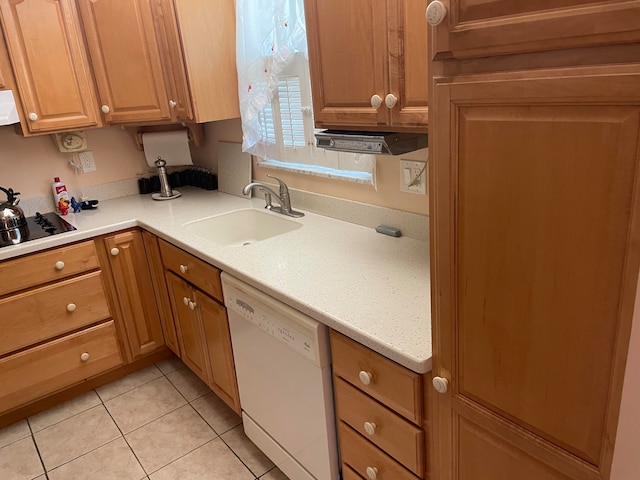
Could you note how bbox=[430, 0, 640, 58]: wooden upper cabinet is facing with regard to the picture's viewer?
facing the viewer and to the left of the viewer

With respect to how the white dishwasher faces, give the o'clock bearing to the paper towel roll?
The paper towel roll is roughly at 4 o'clock from the white dishwasher.

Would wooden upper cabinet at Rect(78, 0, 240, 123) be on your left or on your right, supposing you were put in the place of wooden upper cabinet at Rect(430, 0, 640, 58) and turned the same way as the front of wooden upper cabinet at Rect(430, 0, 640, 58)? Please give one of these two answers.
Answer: on your right

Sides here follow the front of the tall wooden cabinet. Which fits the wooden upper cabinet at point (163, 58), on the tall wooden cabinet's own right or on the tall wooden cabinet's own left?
on the tall wooden cabinet's own right

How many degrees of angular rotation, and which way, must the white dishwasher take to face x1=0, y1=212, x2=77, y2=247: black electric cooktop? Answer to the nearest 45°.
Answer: approximately 90° to its right

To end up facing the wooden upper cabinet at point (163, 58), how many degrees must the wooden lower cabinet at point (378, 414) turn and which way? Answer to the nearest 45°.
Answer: approximately 90° to its right

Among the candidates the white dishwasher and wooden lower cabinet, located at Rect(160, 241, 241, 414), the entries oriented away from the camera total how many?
0

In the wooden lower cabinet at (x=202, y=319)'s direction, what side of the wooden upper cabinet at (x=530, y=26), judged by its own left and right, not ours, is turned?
right

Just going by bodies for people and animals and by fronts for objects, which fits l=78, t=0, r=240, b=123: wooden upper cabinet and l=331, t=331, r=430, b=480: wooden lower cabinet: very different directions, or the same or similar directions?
same or similar directions

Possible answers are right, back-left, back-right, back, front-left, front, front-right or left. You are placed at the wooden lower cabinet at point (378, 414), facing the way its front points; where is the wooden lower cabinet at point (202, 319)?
right

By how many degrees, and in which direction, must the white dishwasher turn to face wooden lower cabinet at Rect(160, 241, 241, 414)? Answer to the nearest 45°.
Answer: approximately 90° to its right

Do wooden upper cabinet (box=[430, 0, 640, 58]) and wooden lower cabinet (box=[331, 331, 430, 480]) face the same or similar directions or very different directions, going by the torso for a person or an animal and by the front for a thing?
same or similar directions

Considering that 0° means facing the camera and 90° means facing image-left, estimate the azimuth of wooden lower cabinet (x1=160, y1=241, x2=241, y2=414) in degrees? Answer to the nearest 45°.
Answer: approximately 45°

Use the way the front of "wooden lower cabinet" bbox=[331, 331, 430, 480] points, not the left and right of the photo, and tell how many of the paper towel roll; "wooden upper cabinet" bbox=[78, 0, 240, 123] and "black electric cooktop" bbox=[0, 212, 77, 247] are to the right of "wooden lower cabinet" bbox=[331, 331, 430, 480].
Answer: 3

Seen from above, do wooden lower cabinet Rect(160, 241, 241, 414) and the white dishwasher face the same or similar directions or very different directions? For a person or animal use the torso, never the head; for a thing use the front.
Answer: same or similar directions
